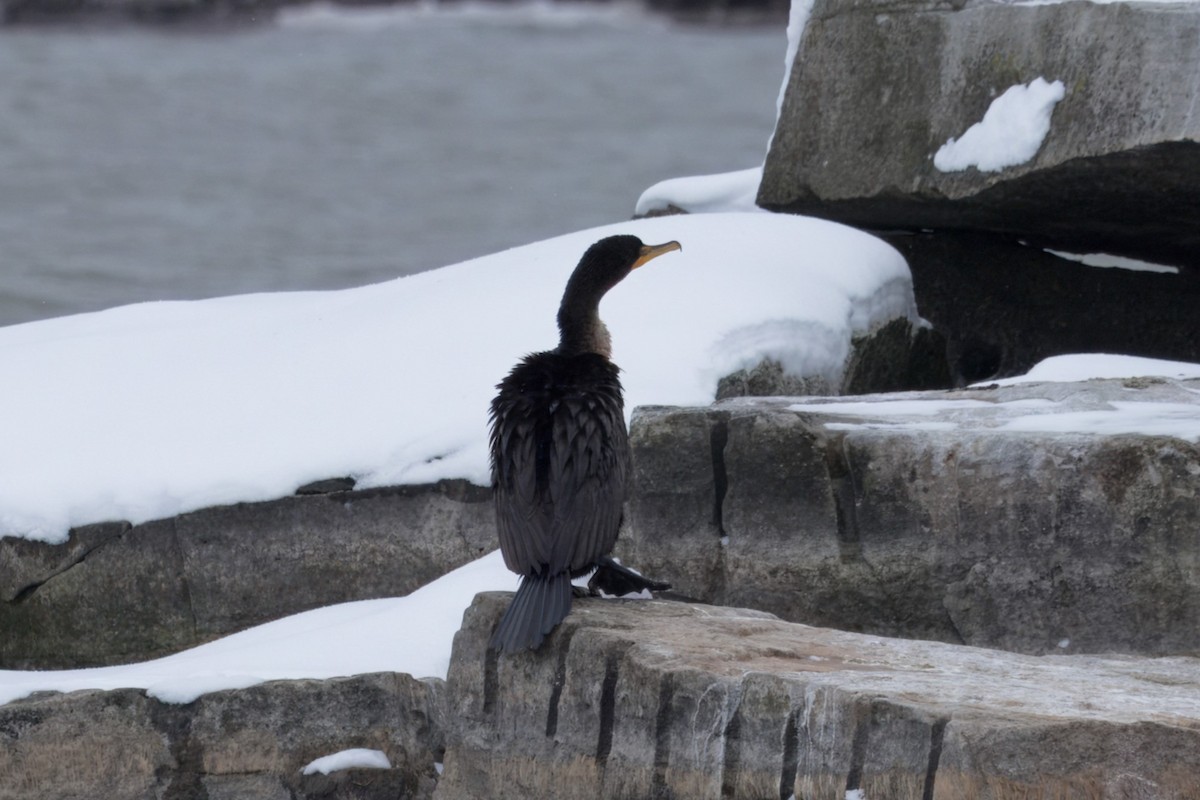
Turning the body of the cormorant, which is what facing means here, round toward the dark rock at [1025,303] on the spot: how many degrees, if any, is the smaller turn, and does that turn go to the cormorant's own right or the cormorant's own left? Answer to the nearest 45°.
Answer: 0° — it already faces it

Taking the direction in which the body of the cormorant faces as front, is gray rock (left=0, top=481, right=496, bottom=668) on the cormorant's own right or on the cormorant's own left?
on the cormorant's own left

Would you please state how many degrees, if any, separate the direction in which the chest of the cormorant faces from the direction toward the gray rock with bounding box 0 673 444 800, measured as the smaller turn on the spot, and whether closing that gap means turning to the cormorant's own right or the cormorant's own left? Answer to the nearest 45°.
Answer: approximately 135° to the cormorant's own left

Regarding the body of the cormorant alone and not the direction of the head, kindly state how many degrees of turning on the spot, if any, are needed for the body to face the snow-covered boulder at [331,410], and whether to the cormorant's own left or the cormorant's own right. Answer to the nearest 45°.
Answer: approximately 90° to the cormorant's own left

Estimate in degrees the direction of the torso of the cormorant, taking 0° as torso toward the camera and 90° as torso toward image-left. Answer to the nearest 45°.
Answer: approximately 225°
